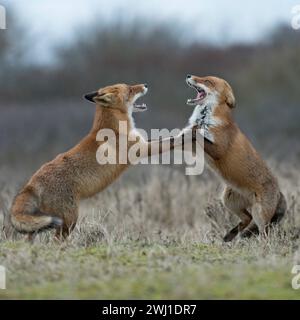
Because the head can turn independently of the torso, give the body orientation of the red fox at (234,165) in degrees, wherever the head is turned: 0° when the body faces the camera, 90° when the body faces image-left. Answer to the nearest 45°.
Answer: approximately 90°

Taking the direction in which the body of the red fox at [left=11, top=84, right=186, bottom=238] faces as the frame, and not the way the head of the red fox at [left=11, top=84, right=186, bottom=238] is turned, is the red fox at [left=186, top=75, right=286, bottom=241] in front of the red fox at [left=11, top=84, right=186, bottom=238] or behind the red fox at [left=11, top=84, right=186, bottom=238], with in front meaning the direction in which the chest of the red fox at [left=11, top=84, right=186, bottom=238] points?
in front

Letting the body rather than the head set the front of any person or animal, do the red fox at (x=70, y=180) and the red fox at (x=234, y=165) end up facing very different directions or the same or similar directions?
very different directions

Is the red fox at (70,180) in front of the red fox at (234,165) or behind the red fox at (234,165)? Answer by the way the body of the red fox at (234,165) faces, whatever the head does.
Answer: in front

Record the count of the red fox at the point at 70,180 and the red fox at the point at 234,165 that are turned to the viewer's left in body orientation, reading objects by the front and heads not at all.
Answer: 1

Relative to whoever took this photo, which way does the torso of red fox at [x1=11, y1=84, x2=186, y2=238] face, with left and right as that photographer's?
facing to the right of the viewer
